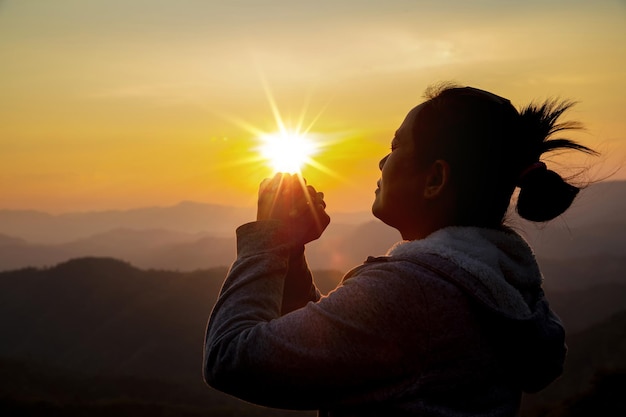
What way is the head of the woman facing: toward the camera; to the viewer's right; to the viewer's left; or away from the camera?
to the viewer's left

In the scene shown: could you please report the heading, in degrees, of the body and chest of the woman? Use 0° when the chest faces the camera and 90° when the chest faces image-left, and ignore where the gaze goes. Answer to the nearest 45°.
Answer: approximately 135°
